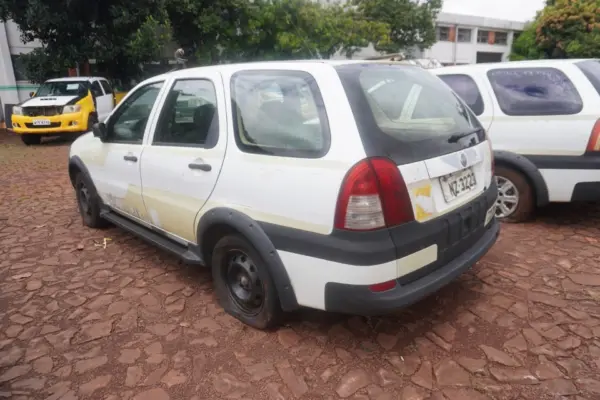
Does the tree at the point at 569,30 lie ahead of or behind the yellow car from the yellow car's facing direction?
behind

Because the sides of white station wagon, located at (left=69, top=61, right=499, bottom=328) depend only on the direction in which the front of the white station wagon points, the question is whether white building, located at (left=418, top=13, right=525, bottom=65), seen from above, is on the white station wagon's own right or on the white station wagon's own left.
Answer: on the white station wagon's own right

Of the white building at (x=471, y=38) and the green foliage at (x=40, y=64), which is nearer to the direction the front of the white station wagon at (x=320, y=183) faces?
the green foliage

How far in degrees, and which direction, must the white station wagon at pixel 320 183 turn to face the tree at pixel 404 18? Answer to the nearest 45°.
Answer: approximately 45° to its right

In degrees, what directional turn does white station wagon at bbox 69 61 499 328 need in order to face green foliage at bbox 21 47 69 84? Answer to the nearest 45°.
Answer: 0° — it already faces it

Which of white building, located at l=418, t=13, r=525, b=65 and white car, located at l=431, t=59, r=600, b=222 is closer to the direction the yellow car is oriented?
the white car

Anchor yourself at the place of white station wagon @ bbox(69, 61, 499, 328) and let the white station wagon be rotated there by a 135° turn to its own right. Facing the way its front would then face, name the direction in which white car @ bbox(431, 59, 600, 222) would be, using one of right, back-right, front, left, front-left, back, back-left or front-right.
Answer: front-left

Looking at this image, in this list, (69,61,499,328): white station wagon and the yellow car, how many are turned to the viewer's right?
0

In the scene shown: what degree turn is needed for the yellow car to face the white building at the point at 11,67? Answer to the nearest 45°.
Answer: approximately 135° to its right

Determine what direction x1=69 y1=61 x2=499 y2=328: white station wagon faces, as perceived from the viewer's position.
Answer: facing away from the viewer and to the left of the viewer

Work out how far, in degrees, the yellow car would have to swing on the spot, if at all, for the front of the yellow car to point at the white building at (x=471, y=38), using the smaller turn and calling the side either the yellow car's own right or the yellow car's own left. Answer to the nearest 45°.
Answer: approximately 180°

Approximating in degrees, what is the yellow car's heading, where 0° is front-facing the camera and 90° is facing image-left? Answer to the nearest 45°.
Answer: approximately 45°
